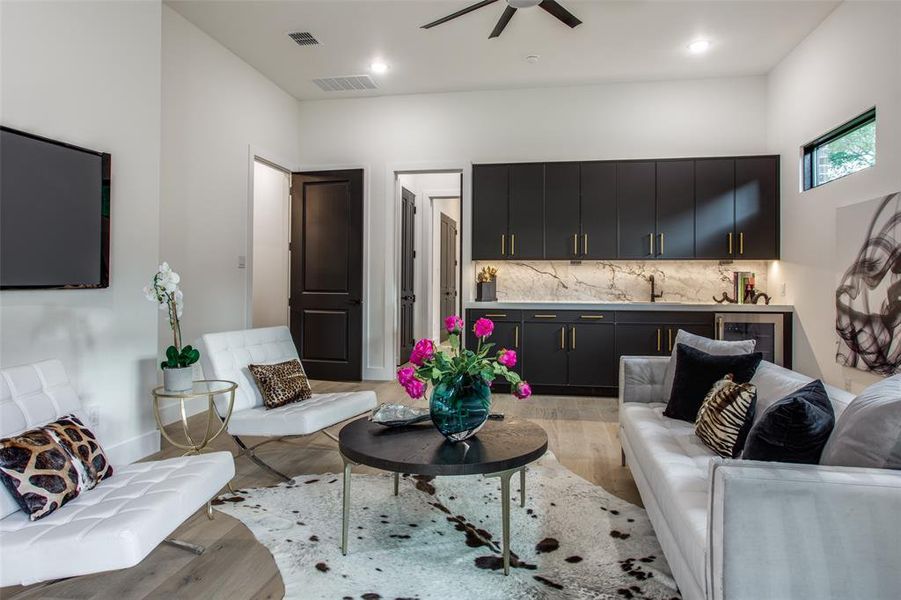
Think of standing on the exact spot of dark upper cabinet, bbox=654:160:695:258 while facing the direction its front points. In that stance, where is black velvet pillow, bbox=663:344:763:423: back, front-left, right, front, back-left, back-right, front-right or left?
front

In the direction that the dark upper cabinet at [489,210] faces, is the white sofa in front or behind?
in front

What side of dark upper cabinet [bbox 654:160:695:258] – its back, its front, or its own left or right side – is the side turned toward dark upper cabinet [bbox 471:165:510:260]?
right

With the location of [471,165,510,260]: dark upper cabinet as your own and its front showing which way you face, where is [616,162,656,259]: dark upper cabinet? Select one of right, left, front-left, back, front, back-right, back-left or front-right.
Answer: left

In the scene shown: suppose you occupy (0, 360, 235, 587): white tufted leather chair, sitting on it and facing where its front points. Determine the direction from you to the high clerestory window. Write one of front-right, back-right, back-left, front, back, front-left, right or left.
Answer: front-left

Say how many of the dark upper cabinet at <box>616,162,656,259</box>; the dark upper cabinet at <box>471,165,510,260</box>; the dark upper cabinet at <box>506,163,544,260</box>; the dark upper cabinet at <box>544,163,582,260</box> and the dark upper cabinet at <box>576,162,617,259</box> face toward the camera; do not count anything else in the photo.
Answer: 5

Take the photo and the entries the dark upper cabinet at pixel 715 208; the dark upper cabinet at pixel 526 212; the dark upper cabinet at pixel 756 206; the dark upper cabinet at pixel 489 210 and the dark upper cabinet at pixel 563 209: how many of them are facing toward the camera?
5

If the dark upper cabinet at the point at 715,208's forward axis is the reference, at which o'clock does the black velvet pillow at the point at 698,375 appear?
The black velvet pillow is roughly at 12 o'clock from the dark upper cabinet.

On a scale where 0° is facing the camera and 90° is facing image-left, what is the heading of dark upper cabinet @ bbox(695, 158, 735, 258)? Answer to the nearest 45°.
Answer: approximately 0°

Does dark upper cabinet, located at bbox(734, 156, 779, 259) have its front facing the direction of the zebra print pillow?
yes

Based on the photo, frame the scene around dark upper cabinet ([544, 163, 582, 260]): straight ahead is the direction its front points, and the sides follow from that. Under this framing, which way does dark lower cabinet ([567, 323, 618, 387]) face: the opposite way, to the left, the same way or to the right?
the same way

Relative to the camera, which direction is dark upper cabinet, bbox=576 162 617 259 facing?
toward the camera

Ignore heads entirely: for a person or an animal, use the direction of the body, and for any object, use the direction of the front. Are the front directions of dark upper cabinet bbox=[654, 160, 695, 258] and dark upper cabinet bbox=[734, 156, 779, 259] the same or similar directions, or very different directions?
same or similar directions

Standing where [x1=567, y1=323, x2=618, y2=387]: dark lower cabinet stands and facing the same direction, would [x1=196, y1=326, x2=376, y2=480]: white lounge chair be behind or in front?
in front

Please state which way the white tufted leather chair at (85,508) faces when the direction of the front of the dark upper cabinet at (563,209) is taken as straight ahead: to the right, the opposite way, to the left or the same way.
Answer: to the left

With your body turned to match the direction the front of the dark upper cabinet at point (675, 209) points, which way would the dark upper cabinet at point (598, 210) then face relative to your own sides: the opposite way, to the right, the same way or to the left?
the same way

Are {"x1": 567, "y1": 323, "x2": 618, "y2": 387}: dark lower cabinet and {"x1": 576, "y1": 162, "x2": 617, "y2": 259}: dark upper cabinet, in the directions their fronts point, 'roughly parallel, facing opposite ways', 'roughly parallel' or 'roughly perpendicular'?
roughly parallel

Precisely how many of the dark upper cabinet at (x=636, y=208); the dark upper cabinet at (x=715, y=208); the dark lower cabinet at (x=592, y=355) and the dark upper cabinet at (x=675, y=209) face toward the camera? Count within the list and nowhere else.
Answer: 4

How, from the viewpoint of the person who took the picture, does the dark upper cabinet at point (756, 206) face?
facing the viewer

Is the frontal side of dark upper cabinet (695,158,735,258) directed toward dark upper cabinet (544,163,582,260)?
no

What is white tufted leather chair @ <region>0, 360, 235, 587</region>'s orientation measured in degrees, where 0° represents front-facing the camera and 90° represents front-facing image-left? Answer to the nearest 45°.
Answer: approximately 315°

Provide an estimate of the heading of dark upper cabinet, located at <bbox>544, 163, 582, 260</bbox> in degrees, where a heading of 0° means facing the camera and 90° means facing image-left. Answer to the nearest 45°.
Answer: approximately 0°

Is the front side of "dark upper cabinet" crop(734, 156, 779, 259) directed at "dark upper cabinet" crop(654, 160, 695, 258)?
no
